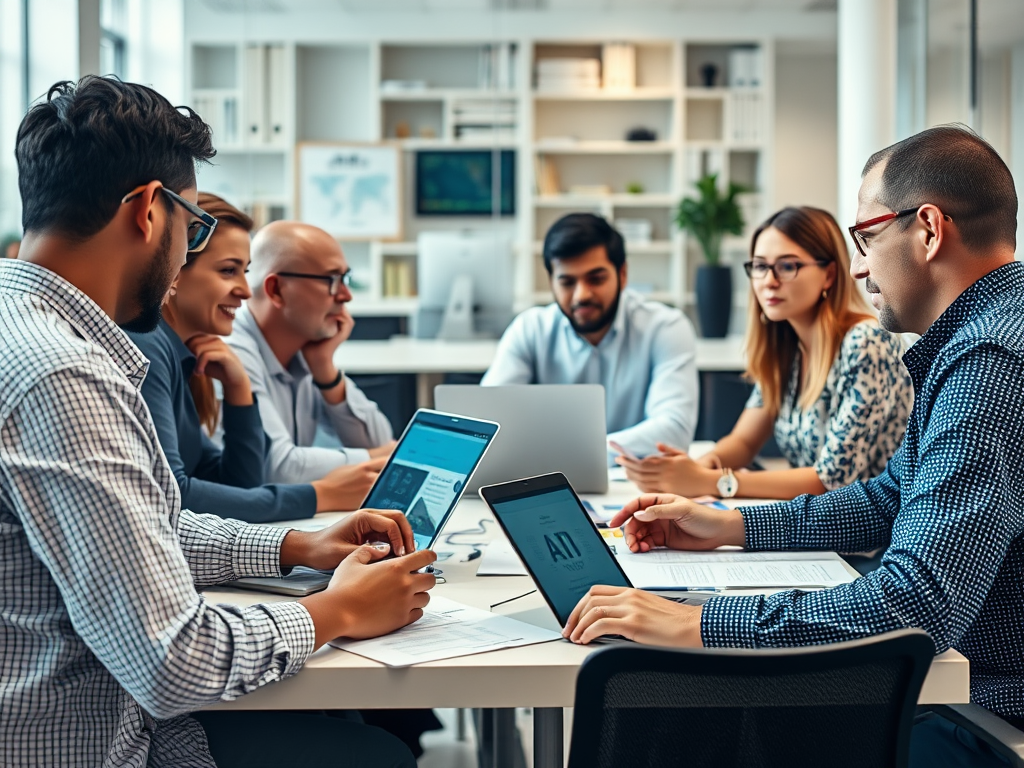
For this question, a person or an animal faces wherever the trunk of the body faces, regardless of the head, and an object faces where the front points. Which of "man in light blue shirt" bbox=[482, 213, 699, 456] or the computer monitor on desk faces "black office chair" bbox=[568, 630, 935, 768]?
the man in light blue shirt

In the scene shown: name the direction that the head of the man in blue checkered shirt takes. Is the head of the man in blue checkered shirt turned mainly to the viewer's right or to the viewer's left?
to the viewer's left

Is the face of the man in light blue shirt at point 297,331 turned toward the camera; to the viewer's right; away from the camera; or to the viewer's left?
to the viewer's right

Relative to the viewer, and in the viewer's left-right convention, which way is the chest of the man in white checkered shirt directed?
facing away from the viewer and to the right of the viewer

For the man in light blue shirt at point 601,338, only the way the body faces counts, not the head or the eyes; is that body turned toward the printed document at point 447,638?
yes

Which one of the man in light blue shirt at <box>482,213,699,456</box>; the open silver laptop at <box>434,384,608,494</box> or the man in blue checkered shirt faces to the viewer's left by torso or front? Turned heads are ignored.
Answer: the man in blue checkered shirt

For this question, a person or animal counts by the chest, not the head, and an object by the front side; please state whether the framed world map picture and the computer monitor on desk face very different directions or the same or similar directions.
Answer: very different directions

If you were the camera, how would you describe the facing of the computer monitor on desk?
facing away from the viewer

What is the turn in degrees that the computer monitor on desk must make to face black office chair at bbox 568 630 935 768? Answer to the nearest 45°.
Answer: approximately 180°

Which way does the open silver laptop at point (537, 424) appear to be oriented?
away from the camera
